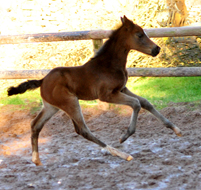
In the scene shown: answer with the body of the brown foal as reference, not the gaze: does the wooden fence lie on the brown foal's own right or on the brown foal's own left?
on the brown foal's own left

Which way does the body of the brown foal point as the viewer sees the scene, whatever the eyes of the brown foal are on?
to the viewer's right
